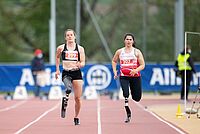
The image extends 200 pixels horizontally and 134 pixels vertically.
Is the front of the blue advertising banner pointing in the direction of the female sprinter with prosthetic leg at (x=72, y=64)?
yes

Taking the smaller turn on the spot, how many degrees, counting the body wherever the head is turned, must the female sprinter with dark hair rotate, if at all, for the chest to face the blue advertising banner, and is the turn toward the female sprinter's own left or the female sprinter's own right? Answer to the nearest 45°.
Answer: approximately 180°

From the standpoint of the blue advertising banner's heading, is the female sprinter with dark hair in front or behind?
in front

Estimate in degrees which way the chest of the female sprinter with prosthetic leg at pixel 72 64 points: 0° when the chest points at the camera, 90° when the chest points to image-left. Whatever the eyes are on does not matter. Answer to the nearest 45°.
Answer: approximately 0°

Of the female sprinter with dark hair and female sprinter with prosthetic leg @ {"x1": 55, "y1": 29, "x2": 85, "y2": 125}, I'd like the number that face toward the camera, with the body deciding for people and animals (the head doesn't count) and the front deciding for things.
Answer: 2

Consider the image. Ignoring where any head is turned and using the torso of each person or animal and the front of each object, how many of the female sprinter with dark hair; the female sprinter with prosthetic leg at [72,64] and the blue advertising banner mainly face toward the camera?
3

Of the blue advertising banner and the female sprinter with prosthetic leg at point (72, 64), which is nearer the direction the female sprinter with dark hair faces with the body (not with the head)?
the female sprinter with prosthetic leg

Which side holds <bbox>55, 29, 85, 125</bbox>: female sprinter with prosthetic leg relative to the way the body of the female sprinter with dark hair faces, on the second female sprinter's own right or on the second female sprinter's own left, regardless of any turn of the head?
on the second female sprinter's own right

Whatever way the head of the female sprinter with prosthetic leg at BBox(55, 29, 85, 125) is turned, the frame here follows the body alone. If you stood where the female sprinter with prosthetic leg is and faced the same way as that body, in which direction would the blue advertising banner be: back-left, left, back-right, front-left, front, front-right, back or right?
back

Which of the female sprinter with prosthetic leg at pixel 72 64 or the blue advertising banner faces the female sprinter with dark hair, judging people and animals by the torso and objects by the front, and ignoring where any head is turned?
the blue advertising banner
